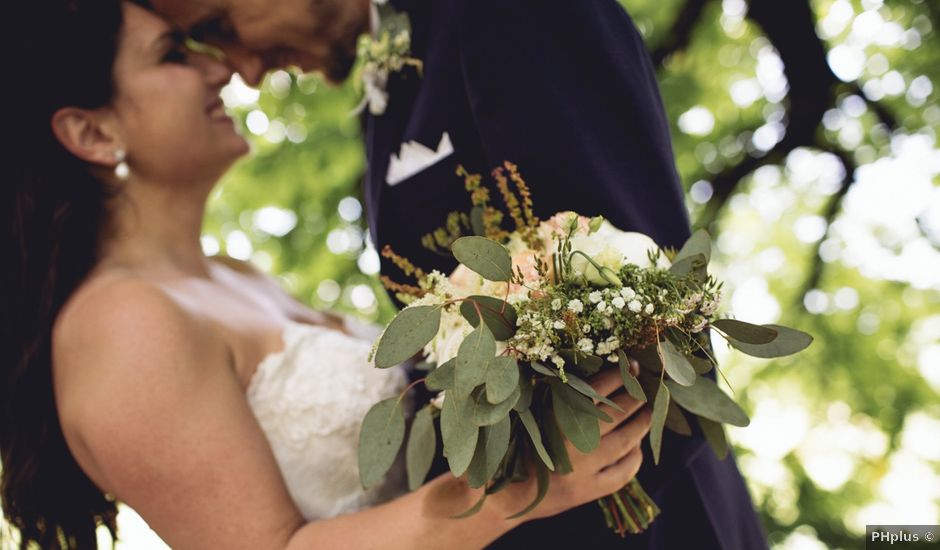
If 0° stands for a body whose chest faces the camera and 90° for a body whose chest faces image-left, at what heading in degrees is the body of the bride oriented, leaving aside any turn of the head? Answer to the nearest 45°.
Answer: approximately 270°

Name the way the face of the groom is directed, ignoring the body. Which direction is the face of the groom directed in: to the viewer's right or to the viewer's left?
to the viewer's left

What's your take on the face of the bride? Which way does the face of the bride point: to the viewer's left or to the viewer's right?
to the viewer's right
